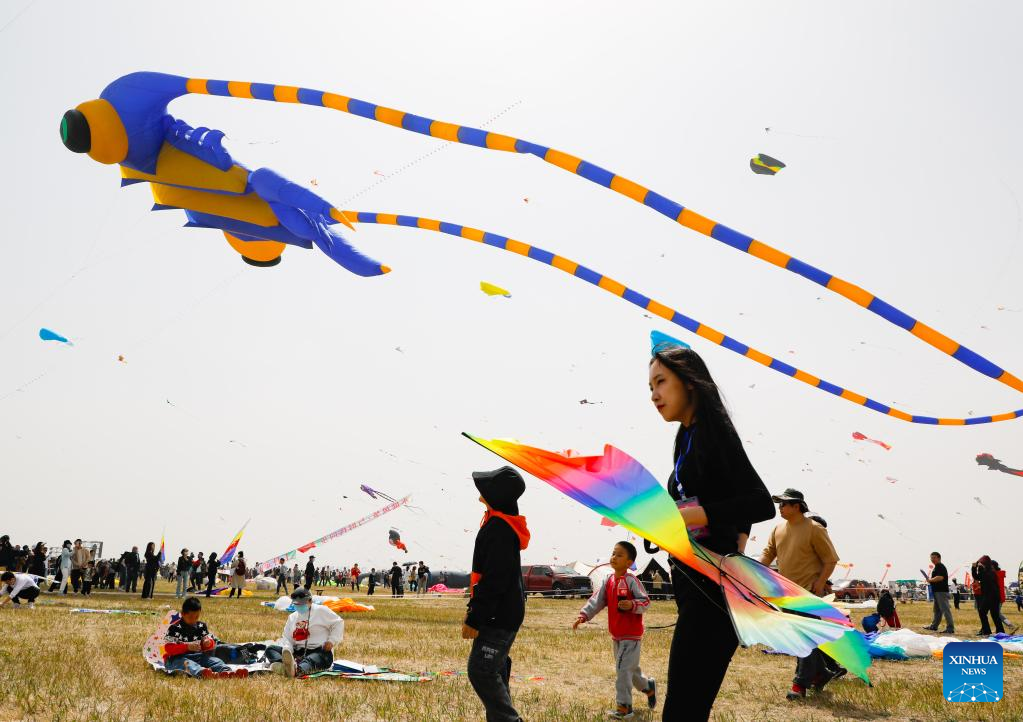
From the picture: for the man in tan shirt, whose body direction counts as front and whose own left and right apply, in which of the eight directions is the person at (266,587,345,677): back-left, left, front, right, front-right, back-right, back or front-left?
front-right

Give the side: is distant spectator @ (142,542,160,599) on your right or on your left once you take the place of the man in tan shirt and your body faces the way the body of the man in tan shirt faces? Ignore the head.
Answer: on your right

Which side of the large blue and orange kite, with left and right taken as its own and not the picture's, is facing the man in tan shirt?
left

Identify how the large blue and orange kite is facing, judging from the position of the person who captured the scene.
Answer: facing to the left of the viewer

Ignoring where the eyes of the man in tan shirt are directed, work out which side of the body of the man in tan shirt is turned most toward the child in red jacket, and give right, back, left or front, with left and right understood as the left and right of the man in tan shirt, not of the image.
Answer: front

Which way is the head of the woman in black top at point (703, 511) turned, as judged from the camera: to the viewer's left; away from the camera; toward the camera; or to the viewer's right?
to the viewer's left

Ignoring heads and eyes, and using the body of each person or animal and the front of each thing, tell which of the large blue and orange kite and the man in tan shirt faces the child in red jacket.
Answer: the man in tan shirt
